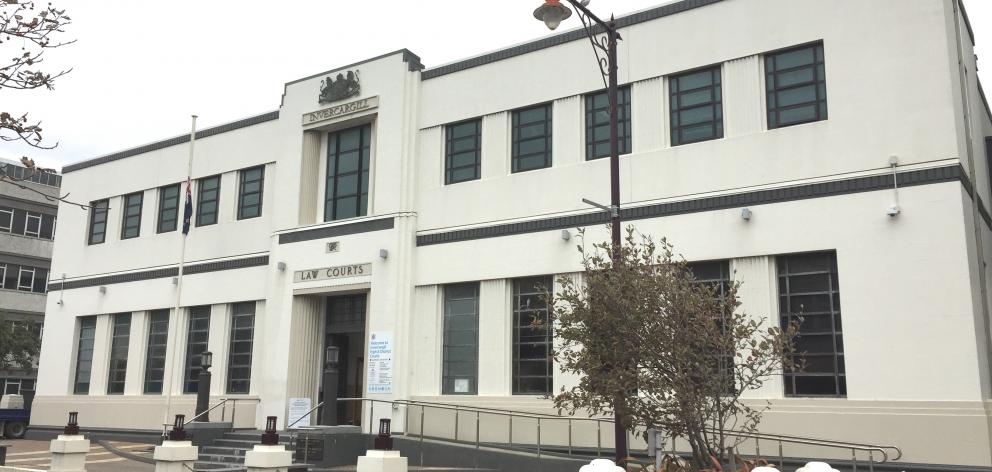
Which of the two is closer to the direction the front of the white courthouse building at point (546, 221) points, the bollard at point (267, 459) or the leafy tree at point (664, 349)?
the bollard

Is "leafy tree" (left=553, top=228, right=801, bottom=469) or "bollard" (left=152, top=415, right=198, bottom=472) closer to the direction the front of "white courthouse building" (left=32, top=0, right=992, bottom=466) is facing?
the bollard

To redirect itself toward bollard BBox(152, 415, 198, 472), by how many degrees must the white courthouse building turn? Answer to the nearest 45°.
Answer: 0° — it already faces it

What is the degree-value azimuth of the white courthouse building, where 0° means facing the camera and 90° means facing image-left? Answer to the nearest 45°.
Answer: approximately 45°

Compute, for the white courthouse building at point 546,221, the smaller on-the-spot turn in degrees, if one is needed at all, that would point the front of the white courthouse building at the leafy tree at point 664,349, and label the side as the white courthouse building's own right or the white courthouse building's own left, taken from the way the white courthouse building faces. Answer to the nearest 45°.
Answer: approximately 45° to the white courthouse building's own left

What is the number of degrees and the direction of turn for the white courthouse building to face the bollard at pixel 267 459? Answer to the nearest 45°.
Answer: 0° — it already faces it
